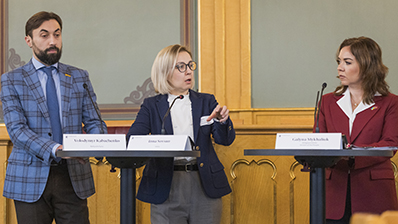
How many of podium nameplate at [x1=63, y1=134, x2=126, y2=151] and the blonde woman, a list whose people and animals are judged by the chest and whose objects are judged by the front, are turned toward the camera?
2

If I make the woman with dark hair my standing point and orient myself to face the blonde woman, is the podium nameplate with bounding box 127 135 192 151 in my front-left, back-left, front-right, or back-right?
front-left

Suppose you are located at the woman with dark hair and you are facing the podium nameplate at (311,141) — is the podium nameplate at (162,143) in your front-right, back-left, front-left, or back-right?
front-right

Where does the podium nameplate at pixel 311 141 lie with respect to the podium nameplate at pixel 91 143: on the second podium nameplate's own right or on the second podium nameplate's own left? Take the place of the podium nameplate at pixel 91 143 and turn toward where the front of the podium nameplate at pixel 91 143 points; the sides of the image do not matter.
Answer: on the second podium nameplate's own left

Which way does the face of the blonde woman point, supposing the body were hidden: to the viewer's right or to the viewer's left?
to the viewer's right

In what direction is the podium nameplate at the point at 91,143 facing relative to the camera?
toward the camera

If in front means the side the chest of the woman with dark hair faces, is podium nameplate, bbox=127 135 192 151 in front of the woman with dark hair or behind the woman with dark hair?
in front

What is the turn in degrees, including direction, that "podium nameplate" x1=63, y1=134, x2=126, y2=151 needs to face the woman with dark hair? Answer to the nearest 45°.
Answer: approximately 90° to its left

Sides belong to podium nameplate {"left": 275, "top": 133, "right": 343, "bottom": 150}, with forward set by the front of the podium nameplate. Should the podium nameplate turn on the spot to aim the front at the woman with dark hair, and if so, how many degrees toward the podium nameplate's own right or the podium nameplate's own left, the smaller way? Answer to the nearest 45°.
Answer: approximately 135° to the podium nameplate's own left

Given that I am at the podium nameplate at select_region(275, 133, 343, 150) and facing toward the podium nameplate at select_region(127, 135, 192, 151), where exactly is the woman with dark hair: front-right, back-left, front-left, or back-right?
back-right

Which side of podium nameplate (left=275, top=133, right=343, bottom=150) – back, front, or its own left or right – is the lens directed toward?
front

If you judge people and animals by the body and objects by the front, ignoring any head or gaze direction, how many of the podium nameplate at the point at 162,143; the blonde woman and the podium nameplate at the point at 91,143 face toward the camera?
3

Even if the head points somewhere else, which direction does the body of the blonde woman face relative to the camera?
toward the camera

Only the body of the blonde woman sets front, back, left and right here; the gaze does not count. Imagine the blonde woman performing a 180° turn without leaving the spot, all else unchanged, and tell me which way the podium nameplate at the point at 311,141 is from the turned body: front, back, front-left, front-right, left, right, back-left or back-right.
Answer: back-right
